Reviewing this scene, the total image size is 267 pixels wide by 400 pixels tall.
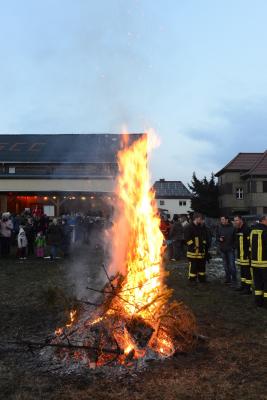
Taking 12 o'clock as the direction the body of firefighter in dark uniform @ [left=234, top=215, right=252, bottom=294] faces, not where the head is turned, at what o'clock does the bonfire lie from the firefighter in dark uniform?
The bonfire is roughly at 11 o'clock from the firefighter in dark uniform.

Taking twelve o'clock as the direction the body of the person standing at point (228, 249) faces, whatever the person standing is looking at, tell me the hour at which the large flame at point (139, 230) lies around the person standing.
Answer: The large flame is roughly at 11 o'clock from the person standing.

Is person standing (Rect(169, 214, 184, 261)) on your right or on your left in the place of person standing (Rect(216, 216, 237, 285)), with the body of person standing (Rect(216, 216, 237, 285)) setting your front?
on your right

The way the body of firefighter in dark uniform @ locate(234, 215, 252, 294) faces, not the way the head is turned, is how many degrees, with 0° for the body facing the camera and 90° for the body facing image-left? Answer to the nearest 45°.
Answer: approximately 45°

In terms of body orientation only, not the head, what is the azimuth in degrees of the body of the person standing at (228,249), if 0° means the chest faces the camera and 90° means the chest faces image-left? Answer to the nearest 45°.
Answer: approximately 45°

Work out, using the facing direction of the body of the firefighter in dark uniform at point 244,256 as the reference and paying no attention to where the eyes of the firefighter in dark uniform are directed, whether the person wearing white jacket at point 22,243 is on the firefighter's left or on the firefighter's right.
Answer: on the firefighter's right

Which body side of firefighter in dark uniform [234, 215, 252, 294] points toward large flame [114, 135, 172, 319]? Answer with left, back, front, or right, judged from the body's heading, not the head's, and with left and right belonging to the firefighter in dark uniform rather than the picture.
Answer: front

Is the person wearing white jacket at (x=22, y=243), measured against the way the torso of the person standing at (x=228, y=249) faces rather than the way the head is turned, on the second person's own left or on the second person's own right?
on the second person's own right

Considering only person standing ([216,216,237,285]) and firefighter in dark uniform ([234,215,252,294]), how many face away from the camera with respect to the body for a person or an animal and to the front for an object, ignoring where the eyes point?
0

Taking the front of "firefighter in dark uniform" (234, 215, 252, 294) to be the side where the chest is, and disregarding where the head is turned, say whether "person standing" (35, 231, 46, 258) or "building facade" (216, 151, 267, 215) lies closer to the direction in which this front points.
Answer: the person standing
